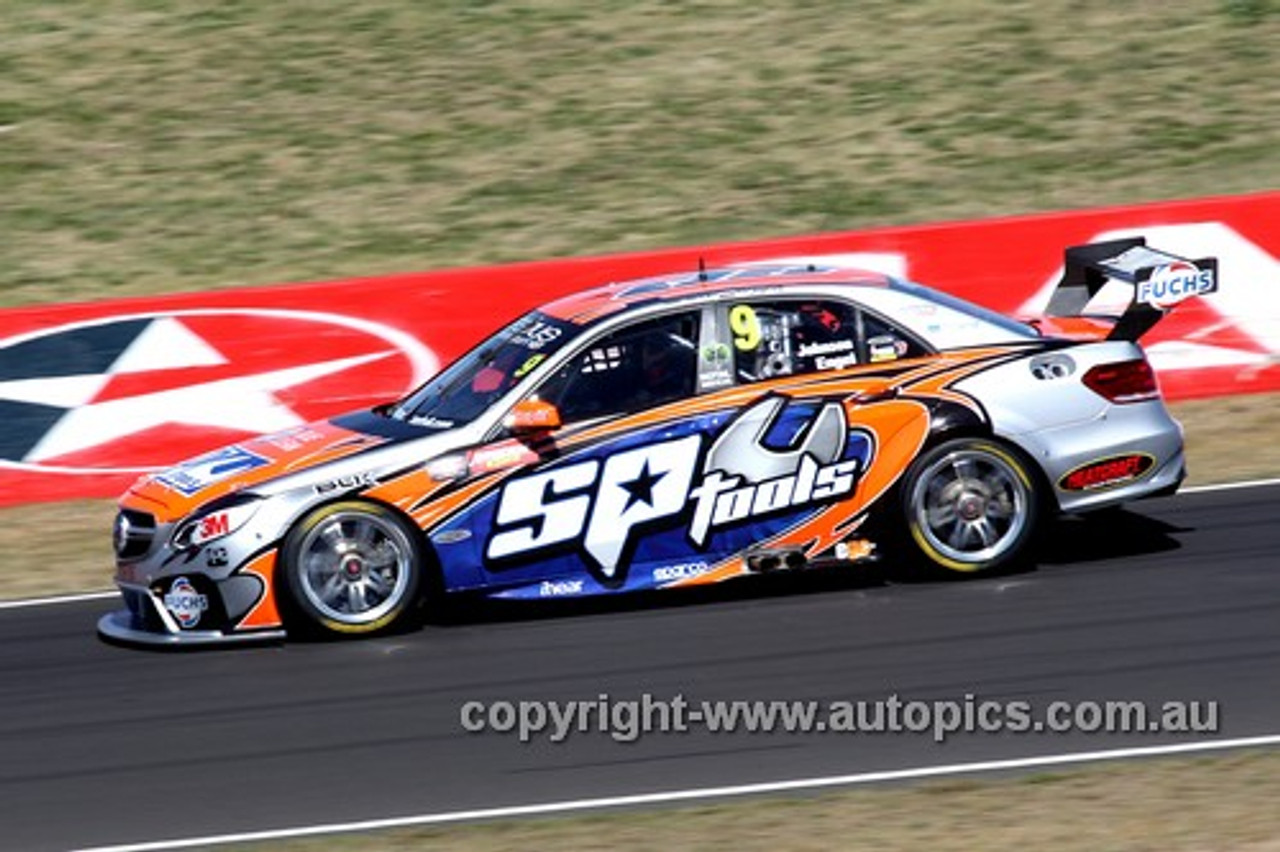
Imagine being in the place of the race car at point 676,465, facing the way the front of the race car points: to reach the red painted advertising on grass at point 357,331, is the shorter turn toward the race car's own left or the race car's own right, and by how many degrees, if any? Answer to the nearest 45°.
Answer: approximately 45° to the race car's own right

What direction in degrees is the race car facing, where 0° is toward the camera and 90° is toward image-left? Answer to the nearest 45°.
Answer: approximately 90°
